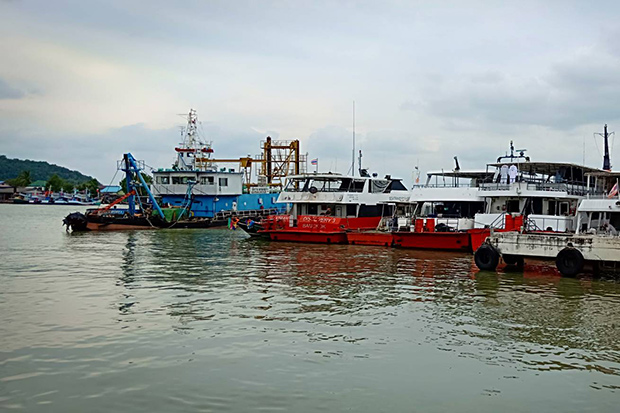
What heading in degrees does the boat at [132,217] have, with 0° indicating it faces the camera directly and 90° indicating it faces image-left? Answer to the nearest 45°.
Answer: approximately 90°

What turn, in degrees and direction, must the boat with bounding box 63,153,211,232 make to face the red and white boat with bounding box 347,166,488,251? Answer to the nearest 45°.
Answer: approximately 135° to its left

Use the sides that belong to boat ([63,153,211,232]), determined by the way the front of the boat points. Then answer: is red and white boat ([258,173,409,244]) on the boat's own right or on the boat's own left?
on the boat's own left

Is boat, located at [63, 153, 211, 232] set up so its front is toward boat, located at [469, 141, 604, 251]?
no

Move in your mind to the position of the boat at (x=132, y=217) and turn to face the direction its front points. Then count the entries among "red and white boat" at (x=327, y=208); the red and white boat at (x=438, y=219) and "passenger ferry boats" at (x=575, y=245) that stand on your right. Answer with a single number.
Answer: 0

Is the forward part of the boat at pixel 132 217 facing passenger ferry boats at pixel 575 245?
no
